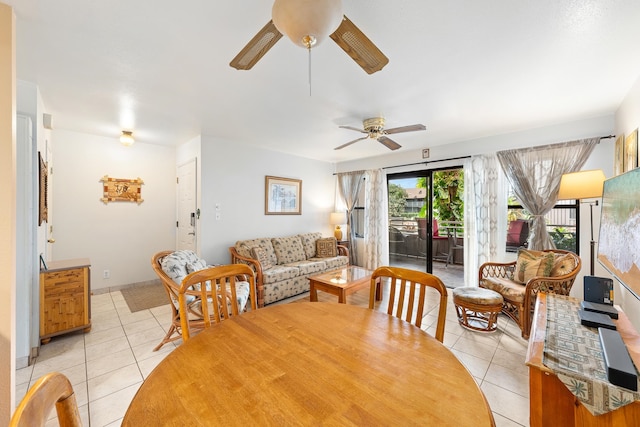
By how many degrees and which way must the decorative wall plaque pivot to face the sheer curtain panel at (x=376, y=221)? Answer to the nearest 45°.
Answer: approximately 45° to its left

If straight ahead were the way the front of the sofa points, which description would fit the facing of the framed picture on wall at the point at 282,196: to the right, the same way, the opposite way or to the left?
the same way

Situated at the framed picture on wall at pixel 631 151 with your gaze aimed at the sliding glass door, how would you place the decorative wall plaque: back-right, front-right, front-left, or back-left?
front-left

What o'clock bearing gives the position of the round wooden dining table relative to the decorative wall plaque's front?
The round wooden dining table is roughly at 12 o'clock from the decorative wall plaque.

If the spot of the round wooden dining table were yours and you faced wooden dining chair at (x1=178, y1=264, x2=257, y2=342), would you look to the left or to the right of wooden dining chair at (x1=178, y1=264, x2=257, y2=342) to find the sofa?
right

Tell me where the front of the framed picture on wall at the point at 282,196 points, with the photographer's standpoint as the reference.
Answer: facing the viewer and to the right of the viewer

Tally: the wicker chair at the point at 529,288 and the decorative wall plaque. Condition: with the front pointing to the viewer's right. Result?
0

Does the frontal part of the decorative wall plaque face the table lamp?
no

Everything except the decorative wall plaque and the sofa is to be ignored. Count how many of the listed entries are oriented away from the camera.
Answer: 0

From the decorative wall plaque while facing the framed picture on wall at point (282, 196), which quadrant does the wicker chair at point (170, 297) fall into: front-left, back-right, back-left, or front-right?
front-right

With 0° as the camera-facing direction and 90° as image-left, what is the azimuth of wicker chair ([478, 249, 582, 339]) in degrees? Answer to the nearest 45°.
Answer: approximately 45°

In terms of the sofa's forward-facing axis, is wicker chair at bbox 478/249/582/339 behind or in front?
in front

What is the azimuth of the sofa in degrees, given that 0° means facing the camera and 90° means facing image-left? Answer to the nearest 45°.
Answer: approximately 315°

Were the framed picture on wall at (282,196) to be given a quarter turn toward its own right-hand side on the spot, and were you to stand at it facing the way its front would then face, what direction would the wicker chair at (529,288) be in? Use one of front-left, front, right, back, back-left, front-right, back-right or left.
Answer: left

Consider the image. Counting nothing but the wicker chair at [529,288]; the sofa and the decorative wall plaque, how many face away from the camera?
0

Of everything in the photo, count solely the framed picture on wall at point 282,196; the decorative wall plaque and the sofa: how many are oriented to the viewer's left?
0

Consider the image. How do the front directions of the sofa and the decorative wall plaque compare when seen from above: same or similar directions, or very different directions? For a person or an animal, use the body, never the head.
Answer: same or similar directions

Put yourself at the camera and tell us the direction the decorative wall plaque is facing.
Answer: facing the viewer
